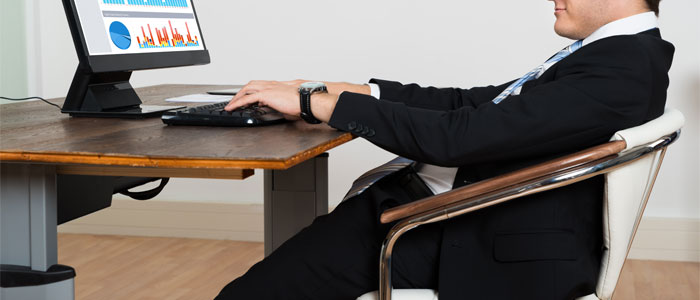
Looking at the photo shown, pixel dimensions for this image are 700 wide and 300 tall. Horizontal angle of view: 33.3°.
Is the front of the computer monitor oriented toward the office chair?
yes

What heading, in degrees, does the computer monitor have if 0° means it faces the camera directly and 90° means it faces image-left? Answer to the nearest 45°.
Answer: approximately 315°

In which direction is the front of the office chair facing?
to the viewer's left

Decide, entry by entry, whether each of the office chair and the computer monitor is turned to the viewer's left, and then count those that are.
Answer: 1

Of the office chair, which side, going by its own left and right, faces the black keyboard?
front

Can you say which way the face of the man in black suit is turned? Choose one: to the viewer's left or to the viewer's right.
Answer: to the viewer's left

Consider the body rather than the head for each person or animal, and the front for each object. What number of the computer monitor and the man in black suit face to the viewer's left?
1

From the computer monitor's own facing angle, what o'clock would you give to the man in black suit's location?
The man in black suit is roughly at 12 o'clock from the computer monitor.

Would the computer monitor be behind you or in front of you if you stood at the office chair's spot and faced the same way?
in front

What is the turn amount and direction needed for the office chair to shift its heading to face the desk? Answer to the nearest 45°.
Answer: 0° — it already faces it

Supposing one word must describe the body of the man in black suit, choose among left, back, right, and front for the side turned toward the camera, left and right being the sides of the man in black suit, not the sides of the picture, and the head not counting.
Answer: left

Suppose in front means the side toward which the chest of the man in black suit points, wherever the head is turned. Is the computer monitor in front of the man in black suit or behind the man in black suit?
in front
